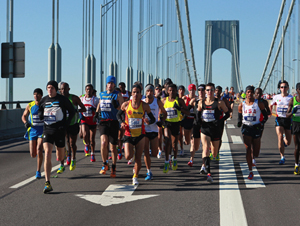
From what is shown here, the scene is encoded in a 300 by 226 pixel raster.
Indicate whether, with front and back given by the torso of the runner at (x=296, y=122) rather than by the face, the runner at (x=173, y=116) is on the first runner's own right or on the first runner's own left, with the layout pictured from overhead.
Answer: on the first runner's own right

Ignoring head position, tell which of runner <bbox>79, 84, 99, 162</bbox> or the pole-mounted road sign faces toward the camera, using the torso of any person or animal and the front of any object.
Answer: the runner

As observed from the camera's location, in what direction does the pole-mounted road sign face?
facing away from the viewer

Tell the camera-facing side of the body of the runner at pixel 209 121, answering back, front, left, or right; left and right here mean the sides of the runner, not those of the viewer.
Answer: front

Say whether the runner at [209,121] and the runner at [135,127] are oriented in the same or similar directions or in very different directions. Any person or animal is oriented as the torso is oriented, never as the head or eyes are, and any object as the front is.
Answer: same or similar directions

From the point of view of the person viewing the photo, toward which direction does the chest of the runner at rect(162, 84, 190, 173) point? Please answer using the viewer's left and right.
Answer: facing the viewer

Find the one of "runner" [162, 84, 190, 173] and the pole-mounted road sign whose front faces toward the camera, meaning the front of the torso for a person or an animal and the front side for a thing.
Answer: the runner

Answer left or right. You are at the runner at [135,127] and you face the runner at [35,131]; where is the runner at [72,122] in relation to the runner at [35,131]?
right

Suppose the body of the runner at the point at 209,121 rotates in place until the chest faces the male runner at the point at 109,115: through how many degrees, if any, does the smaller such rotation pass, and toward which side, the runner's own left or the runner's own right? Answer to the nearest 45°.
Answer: approximately 90° to the runner's own right

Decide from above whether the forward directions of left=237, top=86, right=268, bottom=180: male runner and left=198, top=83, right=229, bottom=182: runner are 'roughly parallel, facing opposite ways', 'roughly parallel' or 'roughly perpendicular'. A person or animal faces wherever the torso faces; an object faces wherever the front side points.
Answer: roughly parallel

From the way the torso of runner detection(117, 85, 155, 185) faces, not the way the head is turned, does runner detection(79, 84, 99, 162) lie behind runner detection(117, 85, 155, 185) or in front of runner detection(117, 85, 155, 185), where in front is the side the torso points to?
behind

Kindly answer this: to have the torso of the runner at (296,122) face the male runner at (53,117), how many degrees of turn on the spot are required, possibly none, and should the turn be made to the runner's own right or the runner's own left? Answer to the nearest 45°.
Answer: approximately 45° to the runner's own right

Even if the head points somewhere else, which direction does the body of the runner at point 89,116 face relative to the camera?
toward the camera

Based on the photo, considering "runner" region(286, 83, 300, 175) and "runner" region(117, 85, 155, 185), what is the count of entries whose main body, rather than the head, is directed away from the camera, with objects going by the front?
0

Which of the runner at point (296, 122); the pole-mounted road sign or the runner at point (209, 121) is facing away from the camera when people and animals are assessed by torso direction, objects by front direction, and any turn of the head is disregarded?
the pole-mounted road sign
